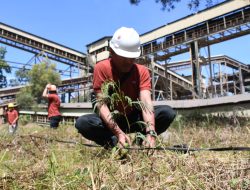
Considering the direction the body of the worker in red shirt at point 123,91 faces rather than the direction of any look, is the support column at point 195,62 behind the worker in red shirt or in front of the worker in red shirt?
behind

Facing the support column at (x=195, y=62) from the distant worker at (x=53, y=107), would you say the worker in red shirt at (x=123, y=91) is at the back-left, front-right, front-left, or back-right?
back-right

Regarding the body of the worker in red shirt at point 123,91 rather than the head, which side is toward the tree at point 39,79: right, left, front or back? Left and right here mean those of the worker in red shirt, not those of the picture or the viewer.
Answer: back

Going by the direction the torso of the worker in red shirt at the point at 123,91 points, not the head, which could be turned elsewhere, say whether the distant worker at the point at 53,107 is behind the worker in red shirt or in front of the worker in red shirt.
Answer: behind

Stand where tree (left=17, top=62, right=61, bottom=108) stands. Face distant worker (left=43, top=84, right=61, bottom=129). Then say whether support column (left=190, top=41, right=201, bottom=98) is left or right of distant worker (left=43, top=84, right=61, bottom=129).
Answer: left

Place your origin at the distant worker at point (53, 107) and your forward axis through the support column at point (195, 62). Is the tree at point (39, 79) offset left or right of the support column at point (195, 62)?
left

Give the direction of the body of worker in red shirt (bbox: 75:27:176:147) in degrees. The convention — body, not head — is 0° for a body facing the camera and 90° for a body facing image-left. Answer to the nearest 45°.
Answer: approximately 0°
